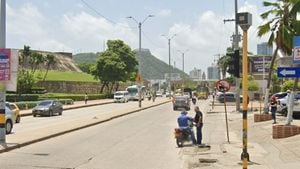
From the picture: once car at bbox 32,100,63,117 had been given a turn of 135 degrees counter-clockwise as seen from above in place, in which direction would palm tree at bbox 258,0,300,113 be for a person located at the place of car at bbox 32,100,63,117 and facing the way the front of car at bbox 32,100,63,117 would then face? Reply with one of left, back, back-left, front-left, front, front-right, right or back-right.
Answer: front-right

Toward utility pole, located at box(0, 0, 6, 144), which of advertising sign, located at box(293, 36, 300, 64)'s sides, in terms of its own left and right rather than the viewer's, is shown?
right

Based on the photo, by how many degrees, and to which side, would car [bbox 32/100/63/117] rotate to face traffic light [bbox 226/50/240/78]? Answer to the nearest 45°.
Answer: approximately 45° to its left

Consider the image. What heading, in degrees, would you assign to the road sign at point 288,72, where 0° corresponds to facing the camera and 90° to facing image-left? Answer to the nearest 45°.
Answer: approximately 0°

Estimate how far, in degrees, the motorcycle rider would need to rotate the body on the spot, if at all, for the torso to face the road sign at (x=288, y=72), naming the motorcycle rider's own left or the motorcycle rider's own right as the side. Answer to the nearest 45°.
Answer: approximately 90° to the motorcycle rider's own right

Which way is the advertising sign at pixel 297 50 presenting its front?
toward the camera

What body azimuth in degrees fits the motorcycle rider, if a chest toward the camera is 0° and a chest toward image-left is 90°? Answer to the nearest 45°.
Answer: approximately 225°

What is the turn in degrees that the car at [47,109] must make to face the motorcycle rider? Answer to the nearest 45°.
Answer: approximately 45° to its left

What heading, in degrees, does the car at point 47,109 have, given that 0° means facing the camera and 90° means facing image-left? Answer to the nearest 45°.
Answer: approximately 45°
